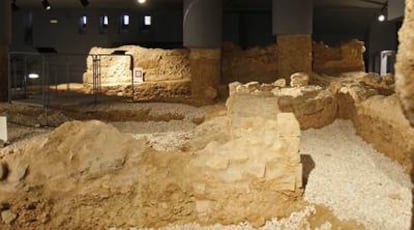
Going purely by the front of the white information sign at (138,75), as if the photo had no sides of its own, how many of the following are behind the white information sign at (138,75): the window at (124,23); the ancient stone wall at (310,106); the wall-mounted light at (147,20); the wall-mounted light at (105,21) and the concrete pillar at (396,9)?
3

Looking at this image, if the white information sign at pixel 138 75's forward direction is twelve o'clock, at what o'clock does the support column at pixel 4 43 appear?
The support column is roughly at 2 o'clock from the white information sign.

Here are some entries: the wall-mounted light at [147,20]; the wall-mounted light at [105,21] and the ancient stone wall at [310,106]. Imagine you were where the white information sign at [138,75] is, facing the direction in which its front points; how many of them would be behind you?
2

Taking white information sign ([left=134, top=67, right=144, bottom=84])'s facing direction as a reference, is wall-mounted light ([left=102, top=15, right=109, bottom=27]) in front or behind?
behind

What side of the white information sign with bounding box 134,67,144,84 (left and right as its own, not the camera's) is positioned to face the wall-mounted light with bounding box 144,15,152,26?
back

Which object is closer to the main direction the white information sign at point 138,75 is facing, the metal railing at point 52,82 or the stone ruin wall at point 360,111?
the stone ruin wall

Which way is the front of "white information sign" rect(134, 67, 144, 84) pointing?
toward the camera

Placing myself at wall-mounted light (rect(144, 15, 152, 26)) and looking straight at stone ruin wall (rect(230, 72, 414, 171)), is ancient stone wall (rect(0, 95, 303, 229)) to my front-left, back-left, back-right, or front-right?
front-right

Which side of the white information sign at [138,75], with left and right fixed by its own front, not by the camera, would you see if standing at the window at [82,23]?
back

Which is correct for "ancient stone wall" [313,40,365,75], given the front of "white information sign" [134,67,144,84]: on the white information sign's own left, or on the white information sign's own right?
on the white information sign's own left

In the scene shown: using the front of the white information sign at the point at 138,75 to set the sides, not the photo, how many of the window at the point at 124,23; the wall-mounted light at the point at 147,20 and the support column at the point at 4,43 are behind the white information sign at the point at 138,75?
2

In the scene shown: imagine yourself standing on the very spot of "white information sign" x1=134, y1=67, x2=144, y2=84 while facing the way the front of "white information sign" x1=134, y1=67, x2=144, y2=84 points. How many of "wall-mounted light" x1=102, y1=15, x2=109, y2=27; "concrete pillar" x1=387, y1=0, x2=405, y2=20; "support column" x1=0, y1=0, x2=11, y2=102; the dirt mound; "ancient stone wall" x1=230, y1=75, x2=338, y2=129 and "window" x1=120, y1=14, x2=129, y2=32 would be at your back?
2

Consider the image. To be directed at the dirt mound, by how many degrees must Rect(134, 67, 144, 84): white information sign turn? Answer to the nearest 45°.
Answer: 0° — it already faces it

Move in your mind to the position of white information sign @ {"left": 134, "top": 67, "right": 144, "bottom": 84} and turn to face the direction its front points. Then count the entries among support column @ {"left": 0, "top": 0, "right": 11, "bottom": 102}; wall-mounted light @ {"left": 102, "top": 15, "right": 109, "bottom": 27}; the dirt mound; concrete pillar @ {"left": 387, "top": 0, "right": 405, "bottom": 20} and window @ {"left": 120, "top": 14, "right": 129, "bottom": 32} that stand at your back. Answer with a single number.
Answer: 2

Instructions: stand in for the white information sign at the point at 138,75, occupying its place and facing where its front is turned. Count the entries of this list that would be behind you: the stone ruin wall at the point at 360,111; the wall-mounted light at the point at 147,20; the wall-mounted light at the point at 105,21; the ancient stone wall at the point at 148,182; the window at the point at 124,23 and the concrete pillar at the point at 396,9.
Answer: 3

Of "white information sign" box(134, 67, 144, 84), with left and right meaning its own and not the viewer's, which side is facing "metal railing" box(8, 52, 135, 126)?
right

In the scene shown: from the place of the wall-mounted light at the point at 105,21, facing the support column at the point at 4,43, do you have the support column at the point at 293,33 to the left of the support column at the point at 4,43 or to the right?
left
